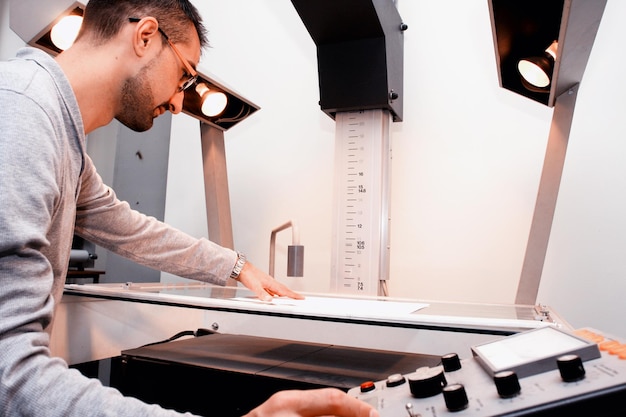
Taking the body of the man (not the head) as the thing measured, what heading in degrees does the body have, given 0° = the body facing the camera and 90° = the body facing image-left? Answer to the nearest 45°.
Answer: approximately 270°

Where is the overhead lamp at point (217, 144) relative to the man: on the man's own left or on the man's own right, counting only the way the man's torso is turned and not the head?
on the man's own left

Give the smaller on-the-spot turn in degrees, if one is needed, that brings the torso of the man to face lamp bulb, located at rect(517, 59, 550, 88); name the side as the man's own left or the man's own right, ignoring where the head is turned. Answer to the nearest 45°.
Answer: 0° — they already face it

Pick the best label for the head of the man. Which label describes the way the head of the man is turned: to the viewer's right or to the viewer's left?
to the viewer's right

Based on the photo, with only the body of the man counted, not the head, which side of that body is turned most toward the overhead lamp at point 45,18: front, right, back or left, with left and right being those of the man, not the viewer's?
left

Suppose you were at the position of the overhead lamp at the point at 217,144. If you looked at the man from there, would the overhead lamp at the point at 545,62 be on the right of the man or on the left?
left

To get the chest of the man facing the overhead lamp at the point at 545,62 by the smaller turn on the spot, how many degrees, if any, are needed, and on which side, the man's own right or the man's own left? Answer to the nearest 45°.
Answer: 0° — they already face it
